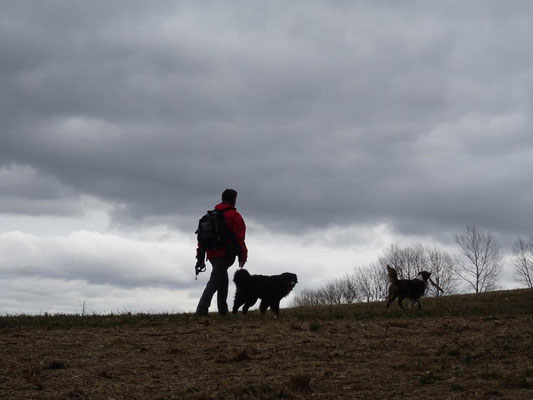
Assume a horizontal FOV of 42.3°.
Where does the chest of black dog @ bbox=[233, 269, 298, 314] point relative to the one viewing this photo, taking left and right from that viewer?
facing to the right of the viewer

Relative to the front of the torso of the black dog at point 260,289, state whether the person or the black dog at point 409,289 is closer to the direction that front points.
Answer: the black dog

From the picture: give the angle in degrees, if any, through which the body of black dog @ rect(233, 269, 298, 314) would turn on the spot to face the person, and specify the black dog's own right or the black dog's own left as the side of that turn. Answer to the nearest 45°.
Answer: approximately 135° to the black dog's own right

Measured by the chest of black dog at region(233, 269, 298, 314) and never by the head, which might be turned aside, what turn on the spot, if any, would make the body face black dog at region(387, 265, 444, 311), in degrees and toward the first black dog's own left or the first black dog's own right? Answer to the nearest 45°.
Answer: approximately 45° to the first black dog's own left
